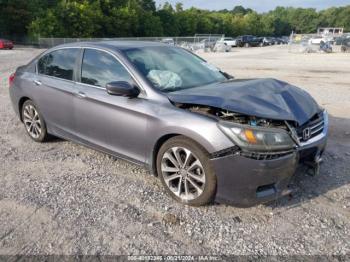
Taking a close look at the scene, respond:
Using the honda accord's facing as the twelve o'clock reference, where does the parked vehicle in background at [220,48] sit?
The parked vehicle in background is roughly at 8 o'clock from the honda accord.

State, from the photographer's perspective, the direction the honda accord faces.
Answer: facing the viewer and to the right of the viewer

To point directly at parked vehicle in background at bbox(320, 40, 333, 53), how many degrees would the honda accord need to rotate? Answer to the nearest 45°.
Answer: approximately 90° to its left
